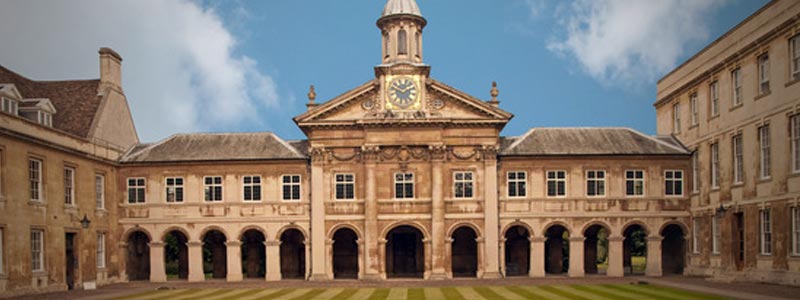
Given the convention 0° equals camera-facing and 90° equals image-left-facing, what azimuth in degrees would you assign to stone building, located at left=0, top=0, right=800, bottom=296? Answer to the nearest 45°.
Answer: approximately 0°
